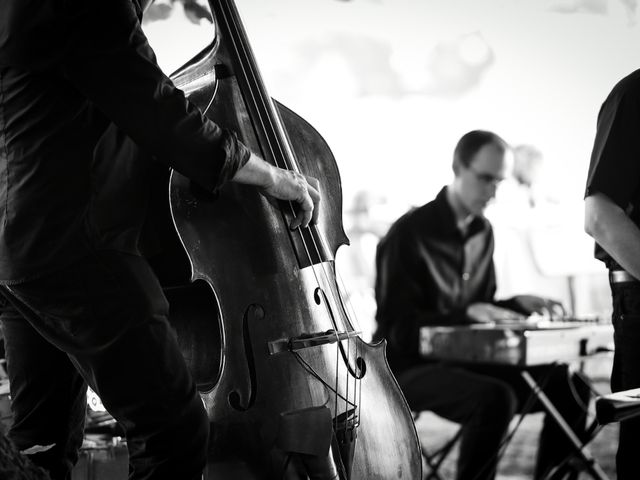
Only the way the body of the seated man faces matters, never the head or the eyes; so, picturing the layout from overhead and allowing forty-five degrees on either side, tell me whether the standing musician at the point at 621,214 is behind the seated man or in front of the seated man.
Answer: in front

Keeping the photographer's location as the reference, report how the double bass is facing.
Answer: facing the viewer and to the right of the viewer

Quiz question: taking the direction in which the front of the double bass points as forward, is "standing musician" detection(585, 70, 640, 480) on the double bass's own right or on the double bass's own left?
on the double bass's own left

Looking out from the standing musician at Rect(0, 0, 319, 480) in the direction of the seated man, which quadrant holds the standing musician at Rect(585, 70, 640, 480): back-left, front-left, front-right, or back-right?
front-right

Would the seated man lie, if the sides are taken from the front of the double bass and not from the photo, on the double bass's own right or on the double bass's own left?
on the double bass's own left

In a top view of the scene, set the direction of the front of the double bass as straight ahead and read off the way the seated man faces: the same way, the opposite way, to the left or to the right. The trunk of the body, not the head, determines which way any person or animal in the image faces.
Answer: the same way

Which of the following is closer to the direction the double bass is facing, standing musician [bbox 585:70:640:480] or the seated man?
the standing musician

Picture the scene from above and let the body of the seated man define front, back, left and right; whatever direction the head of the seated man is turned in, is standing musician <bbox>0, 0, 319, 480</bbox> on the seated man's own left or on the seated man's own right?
on the seated man's own right

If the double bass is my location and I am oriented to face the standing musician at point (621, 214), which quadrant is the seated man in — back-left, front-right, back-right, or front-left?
front-left

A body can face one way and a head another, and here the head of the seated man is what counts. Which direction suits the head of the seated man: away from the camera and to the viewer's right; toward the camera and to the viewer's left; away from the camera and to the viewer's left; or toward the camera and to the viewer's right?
toward the camera and to the viewer's right
